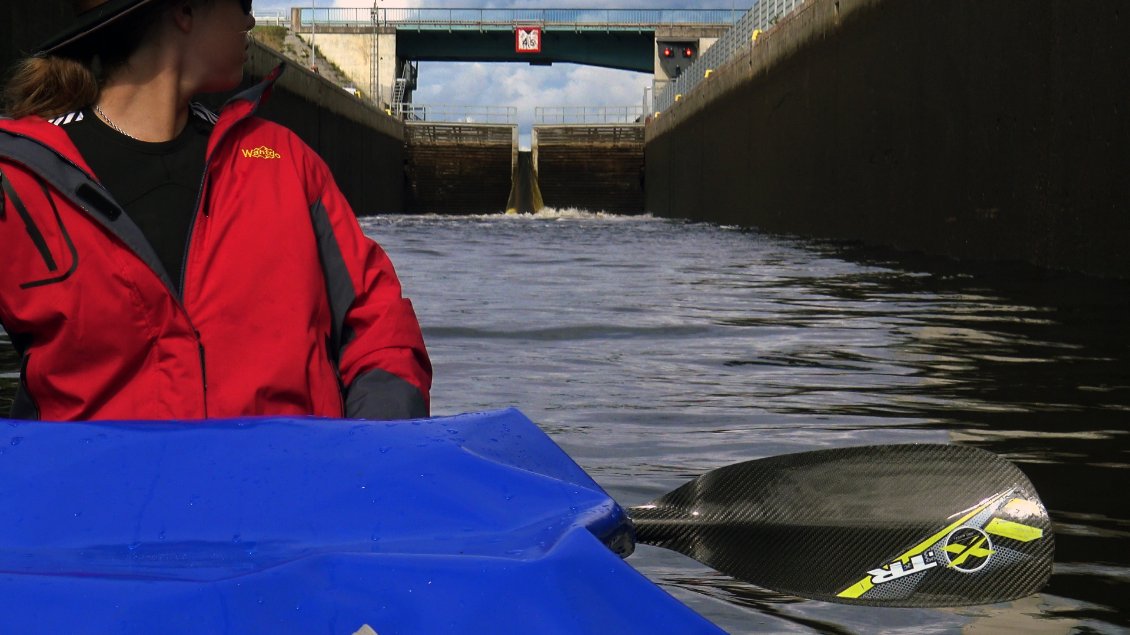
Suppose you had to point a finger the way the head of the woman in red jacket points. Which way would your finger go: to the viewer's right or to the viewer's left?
to the viewer's right

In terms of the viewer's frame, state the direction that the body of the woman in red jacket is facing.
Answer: toward the camera
